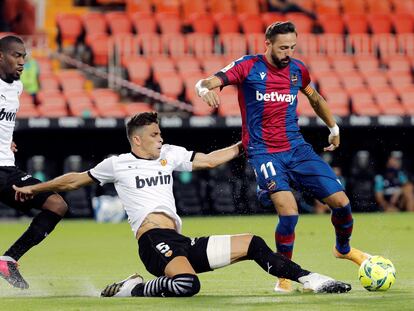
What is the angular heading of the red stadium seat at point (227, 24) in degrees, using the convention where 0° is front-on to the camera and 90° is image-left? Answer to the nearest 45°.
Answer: approximately 0°

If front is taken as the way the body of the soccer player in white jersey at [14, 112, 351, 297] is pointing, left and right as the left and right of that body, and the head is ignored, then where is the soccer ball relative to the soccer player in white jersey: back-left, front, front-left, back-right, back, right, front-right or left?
front-left

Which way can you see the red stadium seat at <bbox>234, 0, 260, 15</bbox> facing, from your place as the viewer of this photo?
facing the viewer

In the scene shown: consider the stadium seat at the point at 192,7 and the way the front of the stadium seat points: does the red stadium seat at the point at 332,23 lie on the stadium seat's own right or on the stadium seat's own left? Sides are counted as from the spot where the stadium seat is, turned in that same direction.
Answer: on the stadium seat's own left

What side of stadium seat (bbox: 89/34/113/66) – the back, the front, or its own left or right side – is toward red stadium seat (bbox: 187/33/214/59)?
left

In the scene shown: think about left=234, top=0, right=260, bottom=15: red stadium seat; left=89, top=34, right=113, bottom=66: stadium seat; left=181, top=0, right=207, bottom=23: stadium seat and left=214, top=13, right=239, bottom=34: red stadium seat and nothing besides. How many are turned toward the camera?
4

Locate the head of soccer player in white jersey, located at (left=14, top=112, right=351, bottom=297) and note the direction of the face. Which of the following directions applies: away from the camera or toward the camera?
toward the camera

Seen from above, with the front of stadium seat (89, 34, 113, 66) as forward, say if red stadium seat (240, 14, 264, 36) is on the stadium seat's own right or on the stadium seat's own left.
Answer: on the stadium seat's own left

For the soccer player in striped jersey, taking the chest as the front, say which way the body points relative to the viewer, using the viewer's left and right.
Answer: facing the viewer and to the right of the viewer

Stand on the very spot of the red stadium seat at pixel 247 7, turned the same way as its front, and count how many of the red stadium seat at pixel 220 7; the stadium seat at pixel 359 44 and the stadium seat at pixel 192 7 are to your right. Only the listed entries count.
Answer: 2

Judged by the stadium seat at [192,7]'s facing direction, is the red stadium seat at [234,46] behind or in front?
in front

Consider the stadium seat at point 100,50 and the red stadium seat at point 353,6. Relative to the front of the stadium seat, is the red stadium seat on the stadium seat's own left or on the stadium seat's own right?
on the stadium seat's own left

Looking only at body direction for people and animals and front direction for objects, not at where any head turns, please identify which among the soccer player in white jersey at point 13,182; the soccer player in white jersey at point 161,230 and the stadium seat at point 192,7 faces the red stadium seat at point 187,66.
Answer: the stadium seat

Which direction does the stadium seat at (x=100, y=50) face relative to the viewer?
toward the camera
